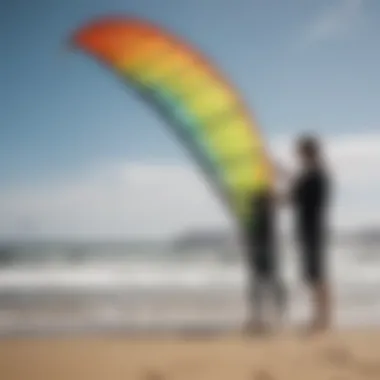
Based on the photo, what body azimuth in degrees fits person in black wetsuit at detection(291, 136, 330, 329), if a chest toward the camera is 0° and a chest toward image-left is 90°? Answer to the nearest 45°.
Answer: approximately 90°
